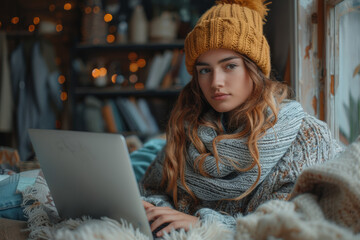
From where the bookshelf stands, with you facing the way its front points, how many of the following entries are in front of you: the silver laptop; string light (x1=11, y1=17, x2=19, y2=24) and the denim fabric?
2

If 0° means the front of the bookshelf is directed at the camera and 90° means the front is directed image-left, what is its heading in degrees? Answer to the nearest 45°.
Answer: approximately 0°

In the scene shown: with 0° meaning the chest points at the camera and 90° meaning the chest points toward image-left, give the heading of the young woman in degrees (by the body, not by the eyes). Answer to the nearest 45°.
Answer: approximately 45°

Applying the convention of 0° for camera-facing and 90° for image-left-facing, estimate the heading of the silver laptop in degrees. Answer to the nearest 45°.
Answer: approximately 225°

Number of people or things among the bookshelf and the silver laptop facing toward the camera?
1

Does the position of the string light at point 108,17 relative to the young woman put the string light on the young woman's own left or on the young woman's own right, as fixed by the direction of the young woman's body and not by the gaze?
on the young woman's own right

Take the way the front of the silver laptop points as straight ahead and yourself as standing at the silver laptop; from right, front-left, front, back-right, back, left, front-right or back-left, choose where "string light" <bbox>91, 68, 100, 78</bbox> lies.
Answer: front-left

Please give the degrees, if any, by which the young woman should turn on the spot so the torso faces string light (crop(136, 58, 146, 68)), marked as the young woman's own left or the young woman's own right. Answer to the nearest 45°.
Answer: approximately 135° to the young woman's own right

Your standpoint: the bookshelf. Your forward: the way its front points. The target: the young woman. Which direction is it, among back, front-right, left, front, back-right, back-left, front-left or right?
front

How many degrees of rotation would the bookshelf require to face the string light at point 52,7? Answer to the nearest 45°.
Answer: approximately 135° to its right

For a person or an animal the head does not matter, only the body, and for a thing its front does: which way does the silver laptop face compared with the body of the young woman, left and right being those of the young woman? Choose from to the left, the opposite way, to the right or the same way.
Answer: the opposite way

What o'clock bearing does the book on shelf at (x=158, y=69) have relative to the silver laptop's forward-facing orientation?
The book on shelf is roughly at 11 o'clock from the silver laptop.

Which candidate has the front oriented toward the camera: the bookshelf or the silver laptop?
the bookshelf

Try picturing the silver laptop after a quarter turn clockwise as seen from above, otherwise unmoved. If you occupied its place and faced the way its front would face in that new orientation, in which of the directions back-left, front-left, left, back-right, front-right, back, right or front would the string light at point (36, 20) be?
back-left
